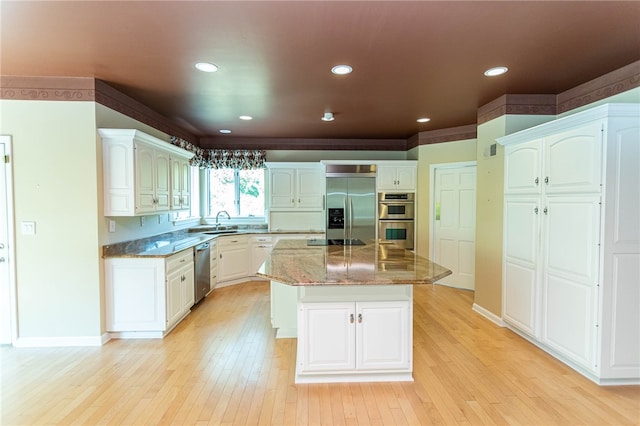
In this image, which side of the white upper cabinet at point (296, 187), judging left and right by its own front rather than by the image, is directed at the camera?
front

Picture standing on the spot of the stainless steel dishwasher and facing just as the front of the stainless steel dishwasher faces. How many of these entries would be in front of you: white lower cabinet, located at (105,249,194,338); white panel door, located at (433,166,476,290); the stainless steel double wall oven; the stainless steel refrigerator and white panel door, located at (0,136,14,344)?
3

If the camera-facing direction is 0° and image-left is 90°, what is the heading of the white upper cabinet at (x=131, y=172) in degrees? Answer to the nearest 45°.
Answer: approximately 315°

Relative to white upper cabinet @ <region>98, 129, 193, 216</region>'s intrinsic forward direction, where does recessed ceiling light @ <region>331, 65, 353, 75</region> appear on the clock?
The recessed ceiling light is roughly at 12 o'clock from the white upper cabinet.

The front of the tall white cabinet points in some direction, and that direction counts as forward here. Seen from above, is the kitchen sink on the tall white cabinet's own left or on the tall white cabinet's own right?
on the tall white cabinet's own right

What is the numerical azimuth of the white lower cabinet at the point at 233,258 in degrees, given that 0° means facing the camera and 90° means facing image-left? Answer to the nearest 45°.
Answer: approximately 315°

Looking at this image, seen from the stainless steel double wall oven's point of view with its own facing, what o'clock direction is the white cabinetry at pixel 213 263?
The white cabinetry is roughly at 2 o'clock from the stainless steel double wall oven.

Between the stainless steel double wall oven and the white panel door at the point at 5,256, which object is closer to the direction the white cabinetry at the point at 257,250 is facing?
the white panel door

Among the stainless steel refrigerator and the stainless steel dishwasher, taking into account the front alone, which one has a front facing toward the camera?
the stainless steel refrigerator

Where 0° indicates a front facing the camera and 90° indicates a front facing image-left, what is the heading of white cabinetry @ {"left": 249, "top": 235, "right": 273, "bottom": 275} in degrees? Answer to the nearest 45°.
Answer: approximately 0°

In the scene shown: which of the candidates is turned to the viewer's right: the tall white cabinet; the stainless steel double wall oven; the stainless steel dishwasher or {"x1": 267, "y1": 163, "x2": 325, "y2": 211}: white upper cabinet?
the stainless steel dishwasher

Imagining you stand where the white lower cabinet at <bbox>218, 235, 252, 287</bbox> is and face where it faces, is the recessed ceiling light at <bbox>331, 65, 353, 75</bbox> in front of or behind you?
in front

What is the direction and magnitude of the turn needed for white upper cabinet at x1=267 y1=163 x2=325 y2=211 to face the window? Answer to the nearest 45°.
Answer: approximately 135° to its right

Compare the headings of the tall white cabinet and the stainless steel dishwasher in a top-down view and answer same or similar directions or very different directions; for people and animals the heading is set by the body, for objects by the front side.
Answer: very different directions

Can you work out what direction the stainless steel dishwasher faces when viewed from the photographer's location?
facing to the right of the viewer

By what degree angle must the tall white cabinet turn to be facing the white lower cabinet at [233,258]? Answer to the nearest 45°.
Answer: approximately 45° to its right

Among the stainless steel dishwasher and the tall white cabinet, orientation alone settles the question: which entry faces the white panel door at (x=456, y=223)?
the stainless steel dishwasher

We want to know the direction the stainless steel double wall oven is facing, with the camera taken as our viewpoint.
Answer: facing the viewer
